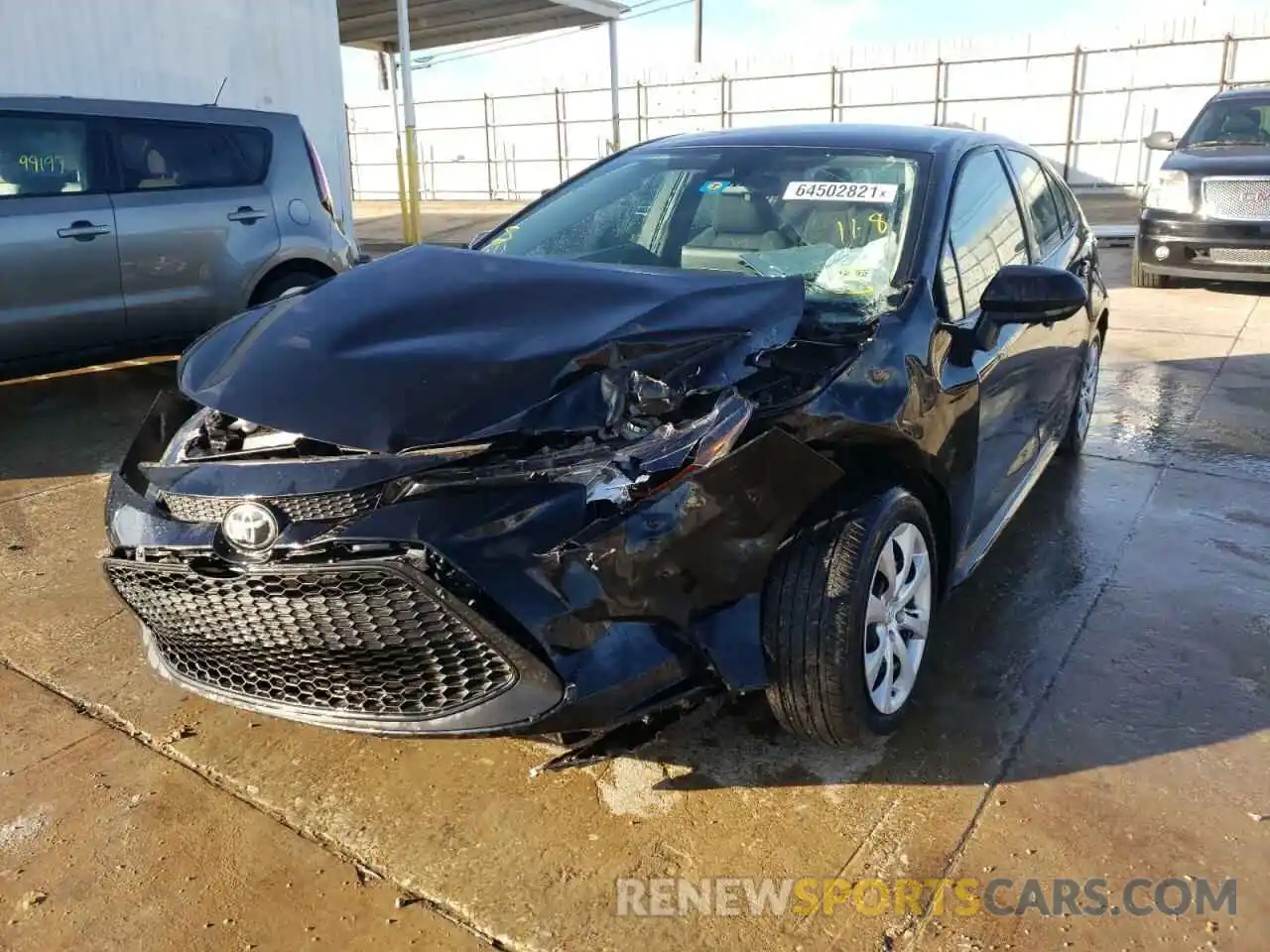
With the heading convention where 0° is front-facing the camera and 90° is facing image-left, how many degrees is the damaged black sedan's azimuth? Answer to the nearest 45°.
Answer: approximately 45°

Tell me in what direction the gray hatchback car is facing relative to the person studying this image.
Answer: facing to the left of the viewer

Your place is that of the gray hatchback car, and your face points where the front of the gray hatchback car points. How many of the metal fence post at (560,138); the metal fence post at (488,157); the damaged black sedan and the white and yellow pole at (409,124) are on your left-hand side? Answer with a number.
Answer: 1

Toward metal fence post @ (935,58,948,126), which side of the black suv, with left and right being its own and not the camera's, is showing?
back

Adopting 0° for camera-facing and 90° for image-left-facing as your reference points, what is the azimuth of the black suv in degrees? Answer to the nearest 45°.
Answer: approximately 0°

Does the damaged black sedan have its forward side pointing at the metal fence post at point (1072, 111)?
no

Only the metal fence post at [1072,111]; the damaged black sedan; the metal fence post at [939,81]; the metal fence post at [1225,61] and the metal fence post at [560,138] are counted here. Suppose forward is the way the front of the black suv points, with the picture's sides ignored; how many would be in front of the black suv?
1

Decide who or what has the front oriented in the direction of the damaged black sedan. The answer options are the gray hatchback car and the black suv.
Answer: the black suv

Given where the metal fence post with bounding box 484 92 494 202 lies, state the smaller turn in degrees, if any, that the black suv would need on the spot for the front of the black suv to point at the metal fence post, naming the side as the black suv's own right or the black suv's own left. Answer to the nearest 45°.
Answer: approximately 135° to the black suv's own right

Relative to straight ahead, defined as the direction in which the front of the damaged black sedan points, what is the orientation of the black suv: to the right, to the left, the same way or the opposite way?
the same way

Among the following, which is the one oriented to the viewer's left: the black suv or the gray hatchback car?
the gray hatchback car

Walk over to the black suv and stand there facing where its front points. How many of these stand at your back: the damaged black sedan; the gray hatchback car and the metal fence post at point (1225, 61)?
1

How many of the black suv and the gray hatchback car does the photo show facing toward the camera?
1

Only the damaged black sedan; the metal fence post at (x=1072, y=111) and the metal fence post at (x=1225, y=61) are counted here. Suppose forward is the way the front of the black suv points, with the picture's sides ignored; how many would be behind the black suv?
2

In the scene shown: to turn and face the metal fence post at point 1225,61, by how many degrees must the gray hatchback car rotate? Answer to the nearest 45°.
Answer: approximately 135° to its right

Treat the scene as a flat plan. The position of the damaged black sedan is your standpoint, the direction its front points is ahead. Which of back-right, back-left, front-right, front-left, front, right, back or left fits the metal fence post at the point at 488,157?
back-right
